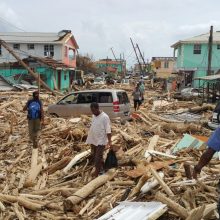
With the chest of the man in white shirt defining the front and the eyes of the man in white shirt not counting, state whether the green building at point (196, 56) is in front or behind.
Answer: behind

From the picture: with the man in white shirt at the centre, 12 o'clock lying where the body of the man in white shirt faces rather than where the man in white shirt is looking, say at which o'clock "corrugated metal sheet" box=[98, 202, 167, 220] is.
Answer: The corrugated metal sheet is roughly at 10 o'clock from the man in white shirt.

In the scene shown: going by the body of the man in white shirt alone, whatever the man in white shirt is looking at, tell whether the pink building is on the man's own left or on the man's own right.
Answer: on the man's own right

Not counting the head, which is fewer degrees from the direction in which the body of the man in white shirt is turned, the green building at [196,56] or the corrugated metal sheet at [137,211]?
the corrugated metal sheet

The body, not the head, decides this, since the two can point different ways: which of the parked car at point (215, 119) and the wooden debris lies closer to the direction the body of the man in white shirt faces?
the wooden debris

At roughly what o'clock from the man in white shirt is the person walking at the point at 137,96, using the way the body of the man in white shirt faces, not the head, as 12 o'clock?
The person walking is roughly at 5 o'clock from the man in white shirt.

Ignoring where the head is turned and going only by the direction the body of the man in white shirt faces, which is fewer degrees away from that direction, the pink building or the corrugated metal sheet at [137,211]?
the corrugated metal sheet

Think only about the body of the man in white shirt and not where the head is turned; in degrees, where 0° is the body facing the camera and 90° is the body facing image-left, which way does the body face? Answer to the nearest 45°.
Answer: approximately 45°

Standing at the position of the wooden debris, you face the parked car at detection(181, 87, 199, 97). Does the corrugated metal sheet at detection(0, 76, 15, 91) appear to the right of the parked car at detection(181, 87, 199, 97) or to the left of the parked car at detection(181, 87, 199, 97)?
left
